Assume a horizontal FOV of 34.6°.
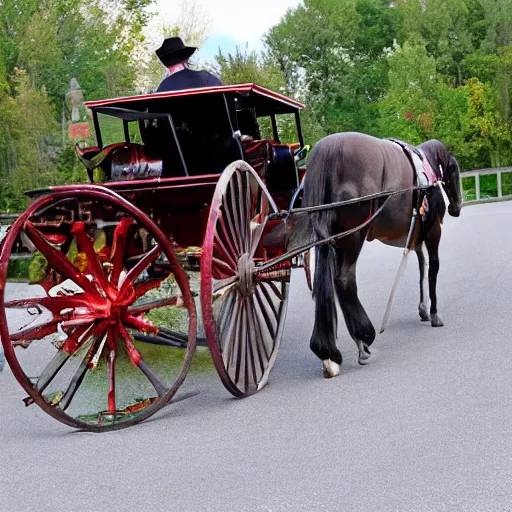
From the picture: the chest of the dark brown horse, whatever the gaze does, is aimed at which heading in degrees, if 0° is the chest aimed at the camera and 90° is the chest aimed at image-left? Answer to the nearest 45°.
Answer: approximately 225°
